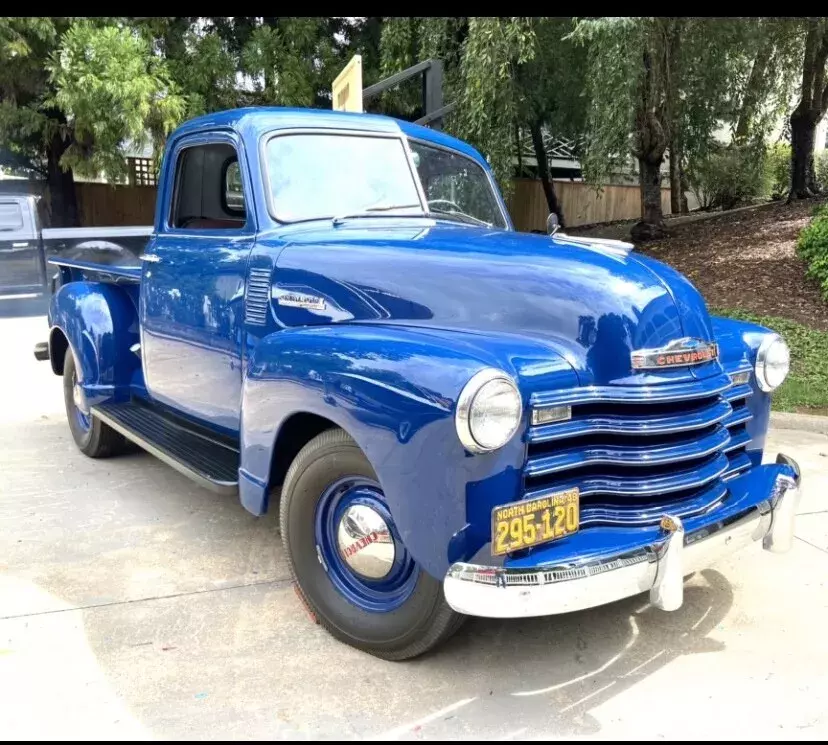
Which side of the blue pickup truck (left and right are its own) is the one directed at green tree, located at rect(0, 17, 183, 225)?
back

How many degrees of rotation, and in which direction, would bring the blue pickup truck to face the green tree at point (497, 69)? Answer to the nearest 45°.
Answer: approximately 135° to its left

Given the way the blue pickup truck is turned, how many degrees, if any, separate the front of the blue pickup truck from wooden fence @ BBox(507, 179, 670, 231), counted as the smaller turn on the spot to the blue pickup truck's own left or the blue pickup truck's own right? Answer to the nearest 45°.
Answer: approximately 135° to the blue pickup truck's own left

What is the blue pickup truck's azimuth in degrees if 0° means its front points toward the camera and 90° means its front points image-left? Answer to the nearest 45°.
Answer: approximately 315°

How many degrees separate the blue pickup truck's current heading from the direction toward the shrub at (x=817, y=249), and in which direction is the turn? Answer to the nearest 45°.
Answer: approximately 90° to its left

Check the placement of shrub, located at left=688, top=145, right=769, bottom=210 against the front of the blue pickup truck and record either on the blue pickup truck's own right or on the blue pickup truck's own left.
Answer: on the blue pickup truck's own left

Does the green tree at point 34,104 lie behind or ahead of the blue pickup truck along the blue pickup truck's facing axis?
behind

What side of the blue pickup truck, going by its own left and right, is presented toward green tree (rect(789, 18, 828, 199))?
left
